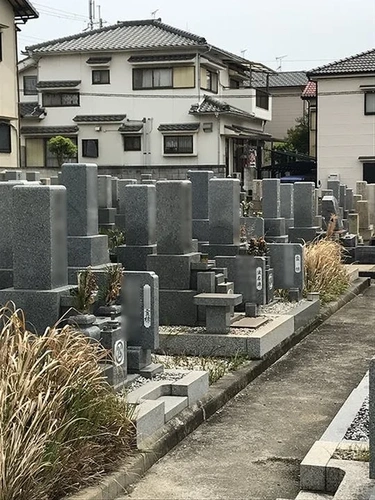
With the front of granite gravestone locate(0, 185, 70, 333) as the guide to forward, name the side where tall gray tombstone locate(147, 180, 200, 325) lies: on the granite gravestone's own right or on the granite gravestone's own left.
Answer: on the granite gravestone's own left

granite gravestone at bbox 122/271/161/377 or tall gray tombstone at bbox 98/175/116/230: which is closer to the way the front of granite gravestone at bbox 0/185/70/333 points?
the granite gravestone

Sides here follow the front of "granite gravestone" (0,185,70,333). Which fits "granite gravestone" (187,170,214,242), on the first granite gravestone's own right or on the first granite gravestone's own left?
on the first granite gravestone's own left

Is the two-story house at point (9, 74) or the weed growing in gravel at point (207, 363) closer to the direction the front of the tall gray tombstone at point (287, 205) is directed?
the weed growing in gravel

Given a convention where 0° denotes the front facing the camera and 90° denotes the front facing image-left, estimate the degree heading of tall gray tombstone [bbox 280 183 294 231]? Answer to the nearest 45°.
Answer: approximately 315°

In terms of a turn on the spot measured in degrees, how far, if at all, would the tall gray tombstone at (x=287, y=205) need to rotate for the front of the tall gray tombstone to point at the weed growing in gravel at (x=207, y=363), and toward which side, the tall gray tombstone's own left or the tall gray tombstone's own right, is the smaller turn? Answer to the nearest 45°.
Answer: approximately 45° to the tall gray tombstone's own right

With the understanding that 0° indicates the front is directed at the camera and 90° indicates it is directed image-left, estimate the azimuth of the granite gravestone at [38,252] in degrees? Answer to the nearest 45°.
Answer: approximately 315°

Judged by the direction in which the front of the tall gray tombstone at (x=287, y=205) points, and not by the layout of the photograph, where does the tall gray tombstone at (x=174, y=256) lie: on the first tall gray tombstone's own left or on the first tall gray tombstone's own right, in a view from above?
on the first tall gray tombstone's own right

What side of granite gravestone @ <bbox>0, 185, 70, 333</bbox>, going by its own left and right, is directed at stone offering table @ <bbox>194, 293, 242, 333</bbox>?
left
